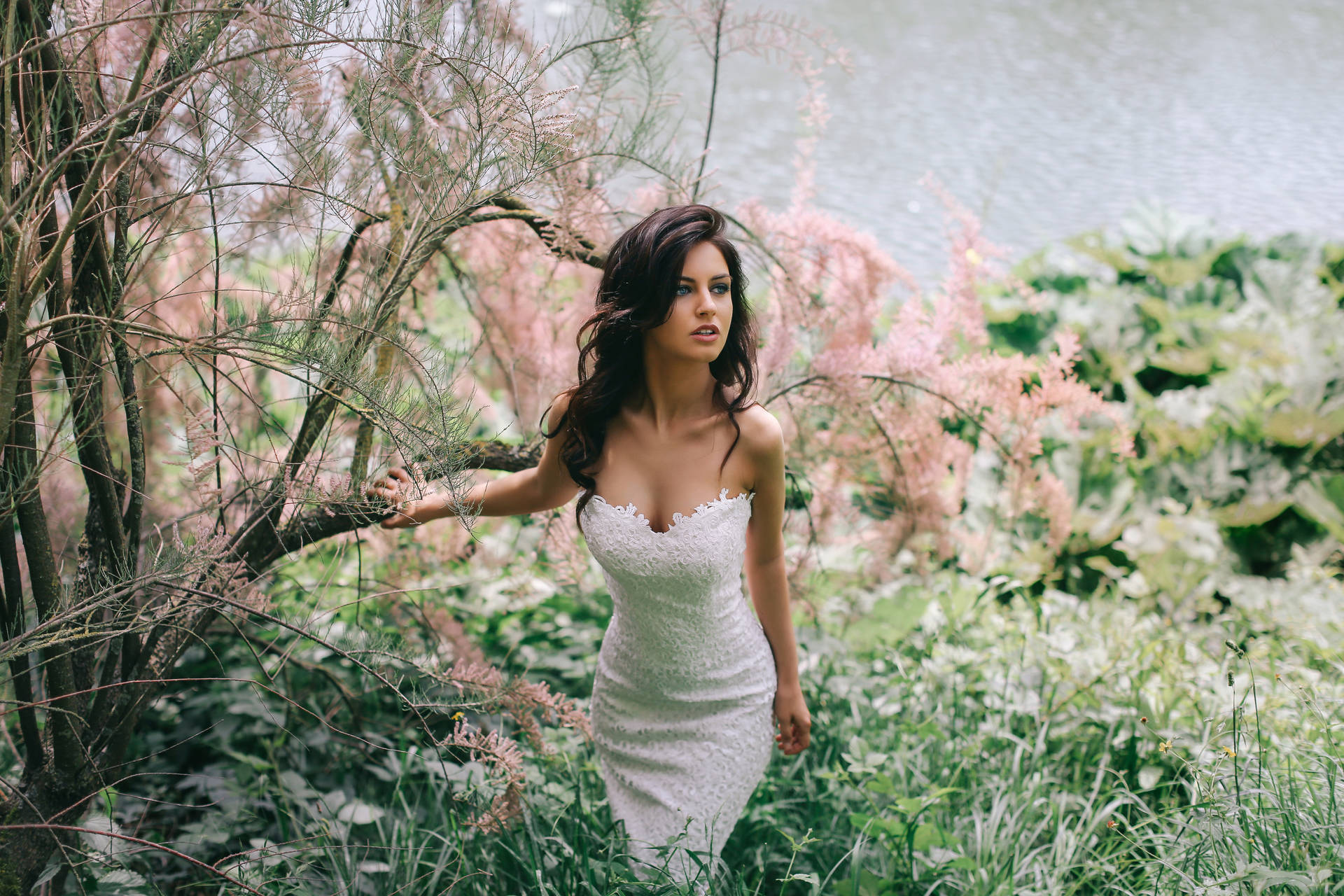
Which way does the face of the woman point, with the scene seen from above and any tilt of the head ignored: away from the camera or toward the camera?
toward the camera

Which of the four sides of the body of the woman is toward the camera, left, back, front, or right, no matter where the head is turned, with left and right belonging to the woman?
front
